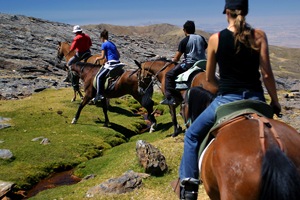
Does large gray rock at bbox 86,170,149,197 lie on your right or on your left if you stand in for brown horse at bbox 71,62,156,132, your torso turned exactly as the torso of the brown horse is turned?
on your left

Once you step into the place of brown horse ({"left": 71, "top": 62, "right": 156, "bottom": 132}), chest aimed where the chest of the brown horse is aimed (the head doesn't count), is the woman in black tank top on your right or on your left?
on your left

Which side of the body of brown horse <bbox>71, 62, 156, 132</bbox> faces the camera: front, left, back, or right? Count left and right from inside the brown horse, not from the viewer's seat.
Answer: left

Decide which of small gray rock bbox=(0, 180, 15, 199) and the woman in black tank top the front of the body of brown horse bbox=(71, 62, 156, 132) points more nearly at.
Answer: the small gray rock

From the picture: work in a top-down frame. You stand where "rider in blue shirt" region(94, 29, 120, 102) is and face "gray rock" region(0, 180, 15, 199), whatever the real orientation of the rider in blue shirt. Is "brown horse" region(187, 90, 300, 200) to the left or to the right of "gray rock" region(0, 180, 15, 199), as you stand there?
left

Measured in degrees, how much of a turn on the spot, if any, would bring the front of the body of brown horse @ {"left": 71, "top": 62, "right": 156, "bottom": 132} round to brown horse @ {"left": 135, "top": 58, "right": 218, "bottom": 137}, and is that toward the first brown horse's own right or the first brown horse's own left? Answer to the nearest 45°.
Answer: approximately 135° to the first brown horse's own left

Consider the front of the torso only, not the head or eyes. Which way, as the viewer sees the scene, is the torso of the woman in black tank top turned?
away from the camera

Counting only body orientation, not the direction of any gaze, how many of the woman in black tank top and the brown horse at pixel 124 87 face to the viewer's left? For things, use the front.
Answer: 1

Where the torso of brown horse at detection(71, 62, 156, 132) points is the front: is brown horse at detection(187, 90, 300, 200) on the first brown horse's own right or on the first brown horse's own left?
on the first brown horse's own left

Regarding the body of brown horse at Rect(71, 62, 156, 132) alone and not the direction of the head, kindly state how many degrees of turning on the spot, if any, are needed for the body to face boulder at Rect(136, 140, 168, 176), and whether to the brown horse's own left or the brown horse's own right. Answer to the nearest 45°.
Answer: approximately 90° to the brown horse's own left

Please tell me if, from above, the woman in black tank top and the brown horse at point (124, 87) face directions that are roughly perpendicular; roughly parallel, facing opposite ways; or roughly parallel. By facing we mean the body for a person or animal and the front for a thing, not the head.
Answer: roughly perpendicular

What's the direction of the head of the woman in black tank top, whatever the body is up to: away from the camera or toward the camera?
away from the camera

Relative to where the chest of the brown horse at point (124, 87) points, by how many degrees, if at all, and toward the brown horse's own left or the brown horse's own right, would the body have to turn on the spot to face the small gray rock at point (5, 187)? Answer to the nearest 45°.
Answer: approximately 45° to the brown horse's own left

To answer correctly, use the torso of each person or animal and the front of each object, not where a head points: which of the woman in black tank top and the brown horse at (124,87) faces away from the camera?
the woman in black tank top
